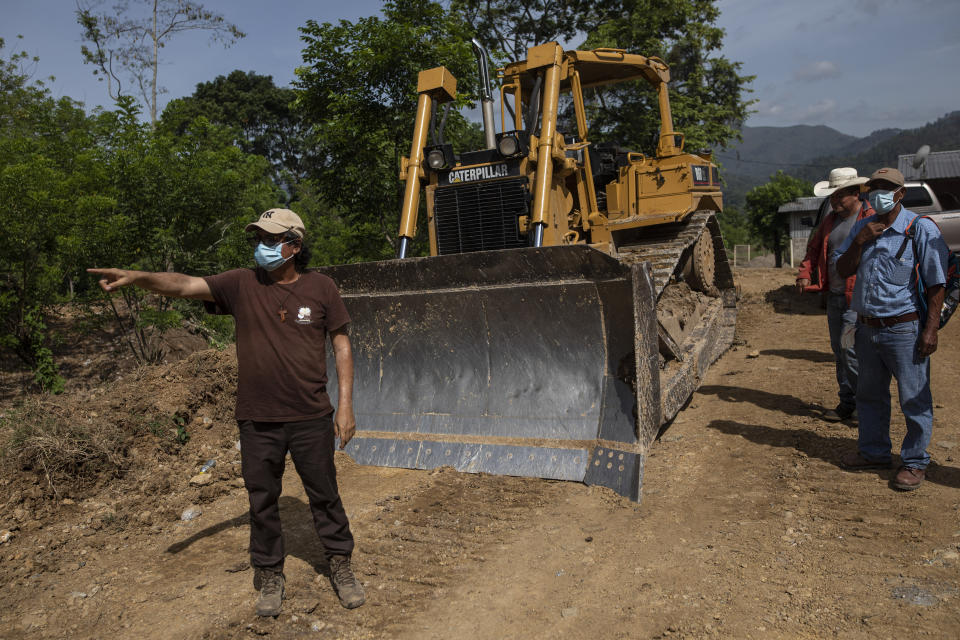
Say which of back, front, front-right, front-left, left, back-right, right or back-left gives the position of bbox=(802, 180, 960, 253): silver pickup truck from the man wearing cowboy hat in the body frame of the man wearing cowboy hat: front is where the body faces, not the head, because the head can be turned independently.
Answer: back-right

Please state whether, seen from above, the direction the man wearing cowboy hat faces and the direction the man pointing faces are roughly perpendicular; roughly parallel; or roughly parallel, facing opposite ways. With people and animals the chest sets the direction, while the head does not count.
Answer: roughly perpendicular

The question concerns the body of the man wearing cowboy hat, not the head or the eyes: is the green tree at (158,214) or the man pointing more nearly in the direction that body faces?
the man pointing

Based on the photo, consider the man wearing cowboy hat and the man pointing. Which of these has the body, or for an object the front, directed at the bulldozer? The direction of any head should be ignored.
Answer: the man wearing cowboy hat

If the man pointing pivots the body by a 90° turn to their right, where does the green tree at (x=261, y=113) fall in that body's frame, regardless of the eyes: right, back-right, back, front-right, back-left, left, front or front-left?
right

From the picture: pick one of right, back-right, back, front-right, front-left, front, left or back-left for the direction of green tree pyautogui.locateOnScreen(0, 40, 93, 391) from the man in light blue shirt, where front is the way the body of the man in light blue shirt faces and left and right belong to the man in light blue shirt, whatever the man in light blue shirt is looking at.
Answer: front-right

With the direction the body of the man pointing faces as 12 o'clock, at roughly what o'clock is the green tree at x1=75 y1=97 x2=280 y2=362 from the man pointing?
The green tree is roughly at 6 o'clock from the man pointing.

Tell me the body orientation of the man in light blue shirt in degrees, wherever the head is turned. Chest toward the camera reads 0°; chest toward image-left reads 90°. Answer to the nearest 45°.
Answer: approximately 45°

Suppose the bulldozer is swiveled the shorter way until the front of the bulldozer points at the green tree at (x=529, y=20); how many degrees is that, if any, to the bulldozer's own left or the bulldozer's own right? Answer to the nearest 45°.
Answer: approximately 135° to the bulldozer's own right
